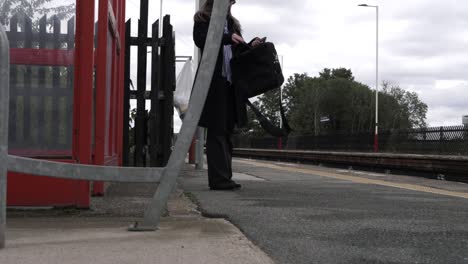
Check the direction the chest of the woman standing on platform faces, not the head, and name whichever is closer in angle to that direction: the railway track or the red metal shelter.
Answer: the railway track

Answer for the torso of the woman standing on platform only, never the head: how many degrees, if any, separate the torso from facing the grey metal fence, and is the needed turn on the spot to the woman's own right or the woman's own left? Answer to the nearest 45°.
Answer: approximately 45° to the woman's own left

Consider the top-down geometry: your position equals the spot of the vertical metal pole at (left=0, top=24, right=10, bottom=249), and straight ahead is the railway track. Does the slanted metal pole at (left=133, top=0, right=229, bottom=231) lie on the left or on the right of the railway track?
right

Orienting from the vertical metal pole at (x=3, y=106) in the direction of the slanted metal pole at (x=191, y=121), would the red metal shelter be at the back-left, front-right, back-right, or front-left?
front-left

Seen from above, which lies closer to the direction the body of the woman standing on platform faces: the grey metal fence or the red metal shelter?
the grey metal fence

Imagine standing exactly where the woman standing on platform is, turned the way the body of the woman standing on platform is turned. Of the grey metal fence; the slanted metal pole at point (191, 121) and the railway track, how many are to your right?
1

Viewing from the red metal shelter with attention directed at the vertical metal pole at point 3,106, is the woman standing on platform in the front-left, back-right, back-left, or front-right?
back-left

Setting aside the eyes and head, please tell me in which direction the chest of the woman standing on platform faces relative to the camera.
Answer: to the viewer's right

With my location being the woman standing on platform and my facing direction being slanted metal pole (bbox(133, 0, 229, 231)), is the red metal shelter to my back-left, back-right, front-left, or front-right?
front-right

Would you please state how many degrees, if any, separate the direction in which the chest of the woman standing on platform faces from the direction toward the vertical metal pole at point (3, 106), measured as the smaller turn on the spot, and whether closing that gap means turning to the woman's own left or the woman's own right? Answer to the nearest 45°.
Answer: approximately 90° to the woman's own right

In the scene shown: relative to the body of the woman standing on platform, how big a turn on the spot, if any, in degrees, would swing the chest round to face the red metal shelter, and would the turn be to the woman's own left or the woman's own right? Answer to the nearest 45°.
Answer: approximately 135° to the woman's own right

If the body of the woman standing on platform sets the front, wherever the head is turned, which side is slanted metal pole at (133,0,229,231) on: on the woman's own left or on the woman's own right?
on the woman's own right
